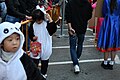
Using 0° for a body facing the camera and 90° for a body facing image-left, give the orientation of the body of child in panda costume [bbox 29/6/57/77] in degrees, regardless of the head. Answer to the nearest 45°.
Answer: approximately 45°
